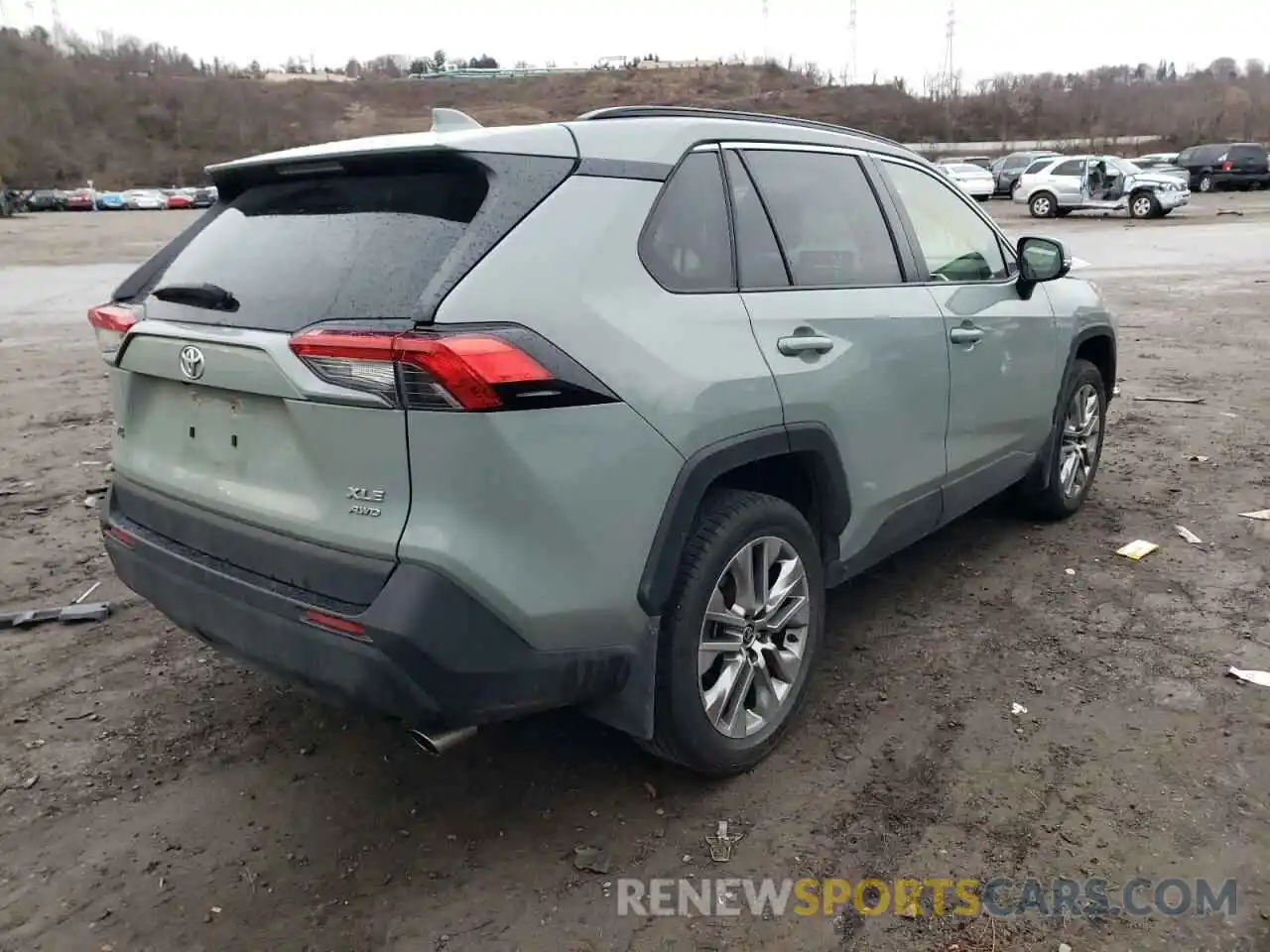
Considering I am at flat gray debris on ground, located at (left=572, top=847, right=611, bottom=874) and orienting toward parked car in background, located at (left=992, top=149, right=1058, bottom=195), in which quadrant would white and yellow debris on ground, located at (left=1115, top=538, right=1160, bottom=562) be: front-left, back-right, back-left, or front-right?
front-right

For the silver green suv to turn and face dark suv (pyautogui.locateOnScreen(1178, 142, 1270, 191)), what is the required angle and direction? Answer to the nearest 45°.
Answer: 0° — it already faces it

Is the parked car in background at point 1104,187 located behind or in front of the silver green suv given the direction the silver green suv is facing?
in front

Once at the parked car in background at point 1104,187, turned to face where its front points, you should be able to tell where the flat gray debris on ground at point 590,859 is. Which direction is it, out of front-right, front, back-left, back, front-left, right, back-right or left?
right

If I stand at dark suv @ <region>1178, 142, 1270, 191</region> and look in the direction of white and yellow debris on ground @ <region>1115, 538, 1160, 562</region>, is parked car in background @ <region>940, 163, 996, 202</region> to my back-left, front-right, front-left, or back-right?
front-right

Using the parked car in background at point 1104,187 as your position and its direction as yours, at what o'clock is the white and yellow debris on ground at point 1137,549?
The white and yellow debris on ground is roughly at 3 o'clock from the parked car in background.

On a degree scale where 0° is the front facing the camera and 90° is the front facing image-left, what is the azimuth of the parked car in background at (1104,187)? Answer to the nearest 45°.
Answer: approximately 270°

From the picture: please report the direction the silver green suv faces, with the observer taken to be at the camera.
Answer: facing away from the viewer and to the right of the viewer

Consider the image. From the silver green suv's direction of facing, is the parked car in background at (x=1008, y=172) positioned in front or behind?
in front

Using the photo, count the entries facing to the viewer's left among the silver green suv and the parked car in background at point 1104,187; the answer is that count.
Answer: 0
